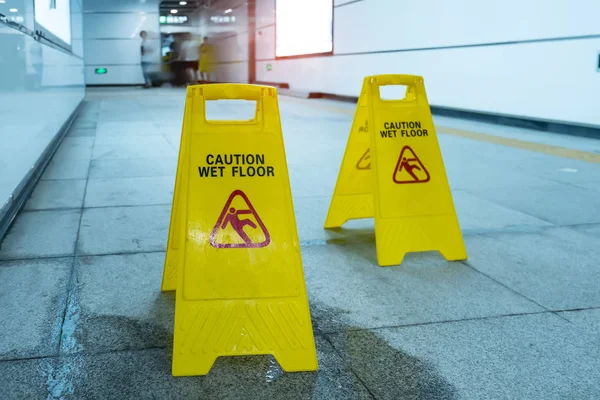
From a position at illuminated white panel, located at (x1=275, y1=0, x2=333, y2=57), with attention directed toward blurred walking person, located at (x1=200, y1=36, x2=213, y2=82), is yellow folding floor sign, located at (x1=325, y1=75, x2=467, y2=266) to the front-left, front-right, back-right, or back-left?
back-left

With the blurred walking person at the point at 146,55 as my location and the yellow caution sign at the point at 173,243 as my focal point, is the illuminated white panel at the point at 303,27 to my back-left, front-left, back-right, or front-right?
front-left

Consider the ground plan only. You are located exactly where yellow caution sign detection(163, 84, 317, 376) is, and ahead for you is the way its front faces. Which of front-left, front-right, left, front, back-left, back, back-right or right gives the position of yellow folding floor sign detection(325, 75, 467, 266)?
back-left

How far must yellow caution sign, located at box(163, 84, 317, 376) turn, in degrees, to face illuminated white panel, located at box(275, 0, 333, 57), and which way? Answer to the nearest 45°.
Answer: approximately 180°

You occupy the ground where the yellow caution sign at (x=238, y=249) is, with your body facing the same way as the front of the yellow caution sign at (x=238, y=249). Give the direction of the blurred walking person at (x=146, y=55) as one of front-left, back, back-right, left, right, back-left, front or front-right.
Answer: back

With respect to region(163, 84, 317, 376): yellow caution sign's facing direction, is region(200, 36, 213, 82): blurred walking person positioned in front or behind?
behind

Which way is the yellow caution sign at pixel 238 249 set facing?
toward the camera

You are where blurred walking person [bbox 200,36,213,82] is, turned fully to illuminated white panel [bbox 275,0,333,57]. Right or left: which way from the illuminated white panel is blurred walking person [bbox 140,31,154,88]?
right

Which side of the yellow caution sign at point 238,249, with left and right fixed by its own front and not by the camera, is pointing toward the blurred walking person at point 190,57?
back

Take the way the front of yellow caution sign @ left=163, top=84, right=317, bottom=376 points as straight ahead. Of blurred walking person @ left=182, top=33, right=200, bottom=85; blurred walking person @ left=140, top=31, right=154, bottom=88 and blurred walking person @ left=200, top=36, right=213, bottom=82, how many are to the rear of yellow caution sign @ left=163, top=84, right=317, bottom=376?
3
